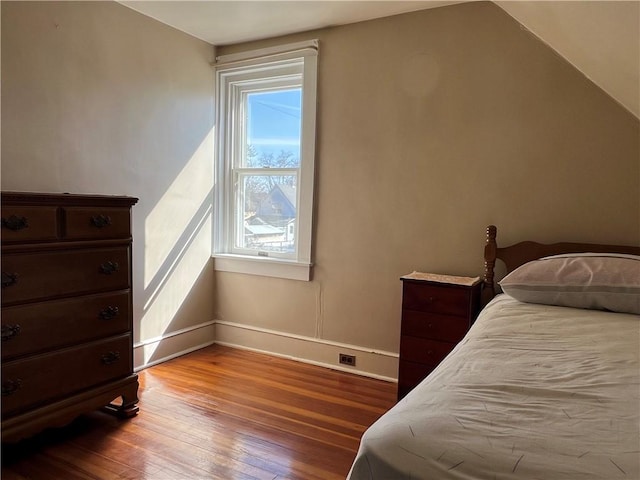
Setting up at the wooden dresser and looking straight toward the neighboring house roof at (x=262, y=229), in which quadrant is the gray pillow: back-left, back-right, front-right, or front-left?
front-right

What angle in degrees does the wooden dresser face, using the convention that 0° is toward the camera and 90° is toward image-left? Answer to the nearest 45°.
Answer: approximately 315°

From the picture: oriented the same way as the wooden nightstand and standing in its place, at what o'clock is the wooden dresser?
The wooden dresser is roughly at 2 o'clock from the wooden nightstand.

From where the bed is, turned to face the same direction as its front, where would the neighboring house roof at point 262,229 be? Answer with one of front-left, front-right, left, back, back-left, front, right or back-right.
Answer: back-right

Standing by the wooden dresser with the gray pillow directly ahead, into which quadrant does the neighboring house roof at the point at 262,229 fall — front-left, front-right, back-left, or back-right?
front-left

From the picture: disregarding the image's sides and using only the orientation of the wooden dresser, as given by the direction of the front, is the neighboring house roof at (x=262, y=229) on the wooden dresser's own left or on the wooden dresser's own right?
on the wooden dresser's own left

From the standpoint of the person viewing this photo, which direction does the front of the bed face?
facing the viewer

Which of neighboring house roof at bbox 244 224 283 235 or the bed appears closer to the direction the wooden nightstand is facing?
the bed

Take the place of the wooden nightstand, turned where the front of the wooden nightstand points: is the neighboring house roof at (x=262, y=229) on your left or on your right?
on your right

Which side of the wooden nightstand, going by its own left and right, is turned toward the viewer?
front

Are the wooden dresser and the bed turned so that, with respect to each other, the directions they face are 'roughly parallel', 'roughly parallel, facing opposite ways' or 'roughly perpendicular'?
roughly perpendicular

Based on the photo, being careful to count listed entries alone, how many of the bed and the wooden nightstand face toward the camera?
2

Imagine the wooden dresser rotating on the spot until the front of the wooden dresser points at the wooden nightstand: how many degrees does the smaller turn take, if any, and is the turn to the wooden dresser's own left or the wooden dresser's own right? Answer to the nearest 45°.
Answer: approximately 45° to the wooden dresser's own left

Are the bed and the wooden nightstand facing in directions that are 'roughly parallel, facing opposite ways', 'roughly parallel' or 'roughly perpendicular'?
roughly parallel

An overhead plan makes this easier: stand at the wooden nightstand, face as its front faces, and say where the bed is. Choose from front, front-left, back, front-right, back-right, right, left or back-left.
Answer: front

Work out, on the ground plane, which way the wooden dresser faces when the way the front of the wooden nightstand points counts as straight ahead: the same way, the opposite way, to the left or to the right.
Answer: to the left
